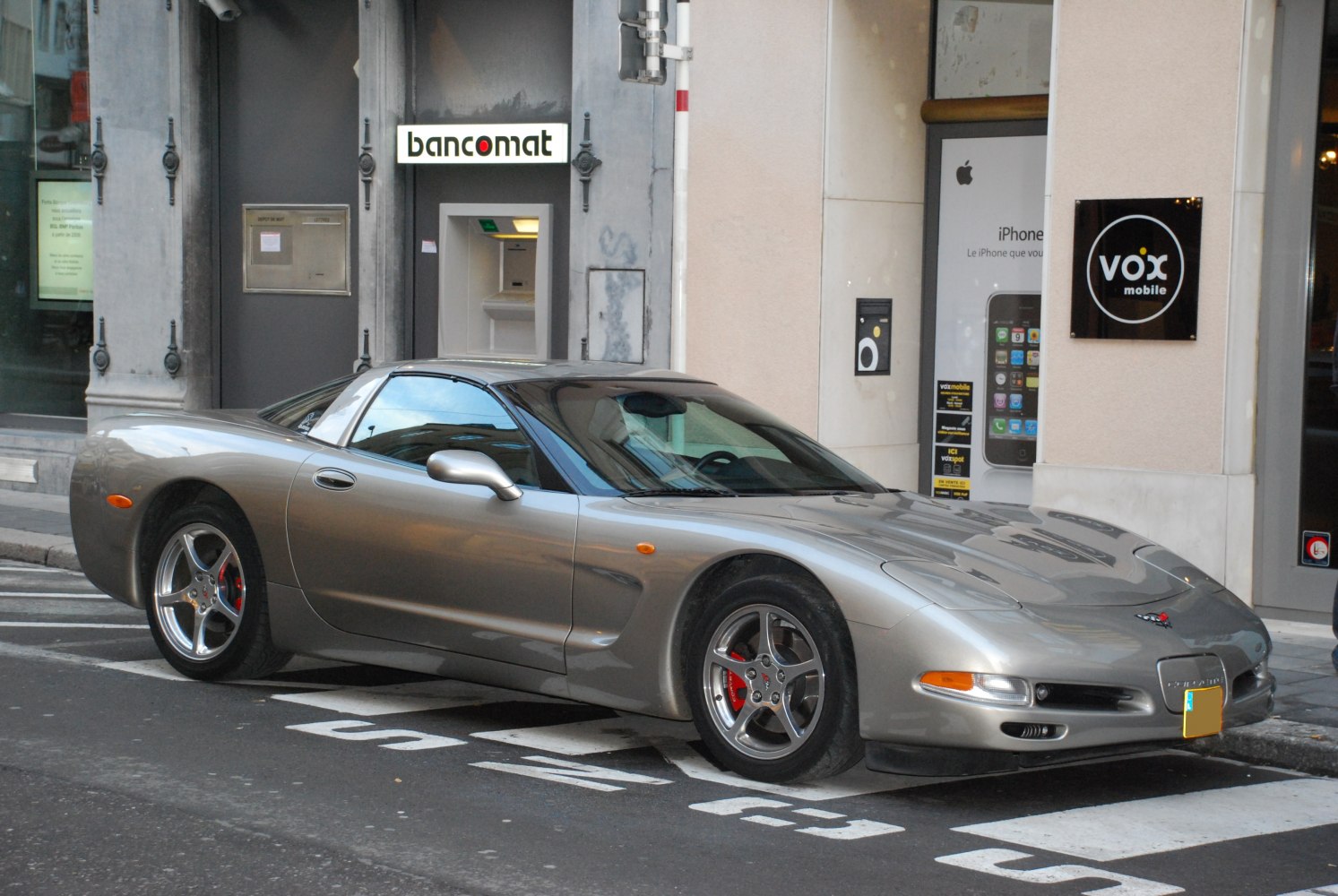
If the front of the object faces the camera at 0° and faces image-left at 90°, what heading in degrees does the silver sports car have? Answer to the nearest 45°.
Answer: approximately 315°

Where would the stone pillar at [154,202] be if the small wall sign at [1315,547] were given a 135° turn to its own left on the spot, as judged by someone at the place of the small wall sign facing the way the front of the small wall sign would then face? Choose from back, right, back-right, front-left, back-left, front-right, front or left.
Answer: back-left

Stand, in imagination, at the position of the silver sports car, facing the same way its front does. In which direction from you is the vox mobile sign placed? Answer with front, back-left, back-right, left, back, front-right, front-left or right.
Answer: left

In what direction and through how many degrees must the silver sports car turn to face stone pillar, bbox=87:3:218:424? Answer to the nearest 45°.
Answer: approximately 180°

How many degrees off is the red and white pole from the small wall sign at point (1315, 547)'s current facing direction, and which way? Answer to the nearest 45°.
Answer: approximately 90° to its right

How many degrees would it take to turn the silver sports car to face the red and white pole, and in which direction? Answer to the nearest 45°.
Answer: approximately 135° to its left

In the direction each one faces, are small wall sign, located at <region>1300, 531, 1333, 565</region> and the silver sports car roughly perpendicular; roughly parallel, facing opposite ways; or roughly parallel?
roughly perpendicular

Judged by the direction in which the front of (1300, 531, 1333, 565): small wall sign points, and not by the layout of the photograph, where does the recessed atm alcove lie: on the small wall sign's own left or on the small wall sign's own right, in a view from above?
on the small wall sign's own right

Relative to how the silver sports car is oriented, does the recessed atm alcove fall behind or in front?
behind

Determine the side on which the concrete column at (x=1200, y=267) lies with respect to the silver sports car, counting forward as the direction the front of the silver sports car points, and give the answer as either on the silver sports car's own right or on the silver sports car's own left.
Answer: on the silver sports car's own left

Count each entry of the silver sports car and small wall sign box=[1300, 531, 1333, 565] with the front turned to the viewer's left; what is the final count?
0
